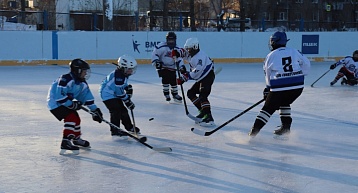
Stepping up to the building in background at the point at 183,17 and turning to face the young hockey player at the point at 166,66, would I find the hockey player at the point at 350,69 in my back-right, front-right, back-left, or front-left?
front-left

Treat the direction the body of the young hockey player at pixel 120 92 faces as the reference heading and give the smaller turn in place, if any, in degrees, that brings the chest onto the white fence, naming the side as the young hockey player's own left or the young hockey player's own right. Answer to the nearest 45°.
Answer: approximately 90° to the young hockey player's own left

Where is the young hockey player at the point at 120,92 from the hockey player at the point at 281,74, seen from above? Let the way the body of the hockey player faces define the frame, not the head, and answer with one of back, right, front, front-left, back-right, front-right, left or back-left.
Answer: front-left

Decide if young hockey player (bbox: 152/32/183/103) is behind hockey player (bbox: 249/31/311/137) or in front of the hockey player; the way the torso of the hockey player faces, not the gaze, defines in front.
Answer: in front

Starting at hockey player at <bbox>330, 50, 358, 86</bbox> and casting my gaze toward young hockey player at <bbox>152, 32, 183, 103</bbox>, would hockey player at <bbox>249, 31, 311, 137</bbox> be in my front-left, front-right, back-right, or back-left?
front-left

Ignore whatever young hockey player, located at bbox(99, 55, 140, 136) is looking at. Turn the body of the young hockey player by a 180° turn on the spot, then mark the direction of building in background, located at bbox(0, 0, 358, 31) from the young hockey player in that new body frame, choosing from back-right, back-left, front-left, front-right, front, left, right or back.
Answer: right

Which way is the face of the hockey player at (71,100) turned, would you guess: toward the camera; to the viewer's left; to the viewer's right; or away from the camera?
to the viewer's right

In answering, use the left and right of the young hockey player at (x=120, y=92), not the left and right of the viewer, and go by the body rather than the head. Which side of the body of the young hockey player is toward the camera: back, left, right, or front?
right

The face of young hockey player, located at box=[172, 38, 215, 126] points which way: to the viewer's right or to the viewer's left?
to the viewer's left

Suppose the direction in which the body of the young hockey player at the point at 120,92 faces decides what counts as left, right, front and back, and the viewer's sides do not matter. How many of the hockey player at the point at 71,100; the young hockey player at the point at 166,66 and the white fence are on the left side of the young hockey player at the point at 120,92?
2

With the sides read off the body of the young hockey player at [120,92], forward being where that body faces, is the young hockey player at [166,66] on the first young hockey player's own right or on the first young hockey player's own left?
on the first young hockey player's own left
